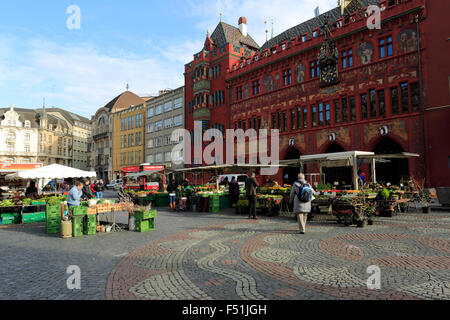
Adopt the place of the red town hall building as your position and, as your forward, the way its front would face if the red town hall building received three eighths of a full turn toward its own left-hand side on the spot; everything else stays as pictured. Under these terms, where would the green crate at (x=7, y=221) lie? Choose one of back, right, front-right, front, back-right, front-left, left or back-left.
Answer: back-right

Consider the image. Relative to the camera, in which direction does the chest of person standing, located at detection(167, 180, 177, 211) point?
away from the camera

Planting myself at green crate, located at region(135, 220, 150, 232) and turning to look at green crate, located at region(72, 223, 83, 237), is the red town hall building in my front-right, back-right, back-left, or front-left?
back-right

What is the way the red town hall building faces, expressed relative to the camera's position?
facing the viewer and to the left of the viewer

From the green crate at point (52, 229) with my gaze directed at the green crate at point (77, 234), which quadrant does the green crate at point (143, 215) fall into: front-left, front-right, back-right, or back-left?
front-left

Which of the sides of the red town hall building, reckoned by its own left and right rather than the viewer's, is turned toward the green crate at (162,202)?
front

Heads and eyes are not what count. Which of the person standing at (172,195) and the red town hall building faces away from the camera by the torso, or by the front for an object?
the person standing

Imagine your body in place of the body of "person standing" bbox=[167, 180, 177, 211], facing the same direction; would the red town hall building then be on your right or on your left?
on your right

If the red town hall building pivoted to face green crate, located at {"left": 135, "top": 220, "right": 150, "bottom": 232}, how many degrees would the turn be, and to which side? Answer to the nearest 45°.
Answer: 0° — it already faces it

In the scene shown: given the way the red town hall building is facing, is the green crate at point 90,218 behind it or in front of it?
in front
